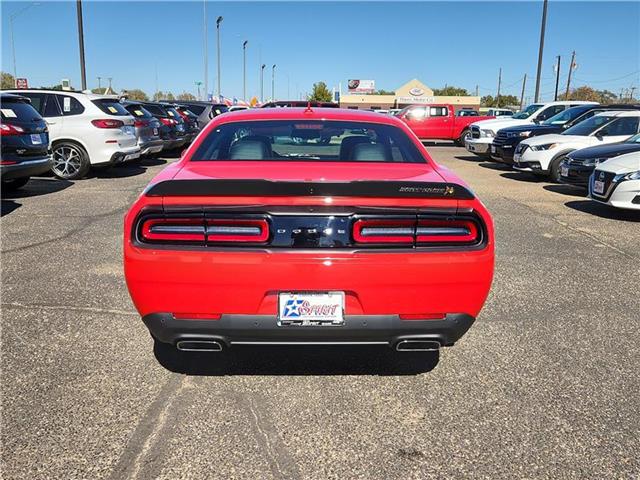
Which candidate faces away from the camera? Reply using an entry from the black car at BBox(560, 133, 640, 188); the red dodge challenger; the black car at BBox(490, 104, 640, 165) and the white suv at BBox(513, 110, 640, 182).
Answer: the red dodge challenger

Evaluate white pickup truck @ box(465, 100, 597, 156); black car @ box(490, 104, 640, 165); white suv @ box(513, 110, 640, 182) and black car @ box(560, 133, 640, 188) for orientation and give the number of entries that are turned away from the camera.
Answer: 0

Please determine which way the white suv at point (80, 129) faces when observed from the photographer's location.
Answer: facing away from the viewer and to the left of the viewer

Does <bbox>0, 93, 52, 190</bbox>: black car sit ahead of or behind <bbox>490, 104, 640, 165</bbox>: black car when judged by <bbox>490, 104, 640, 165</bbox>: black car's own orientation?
ahead

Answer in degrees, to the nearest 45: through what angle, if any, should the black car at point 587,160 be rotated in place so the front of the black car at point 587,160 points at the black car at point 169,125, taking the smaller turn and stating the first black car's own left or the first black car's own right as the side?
approximately 45° to the first black car's own right

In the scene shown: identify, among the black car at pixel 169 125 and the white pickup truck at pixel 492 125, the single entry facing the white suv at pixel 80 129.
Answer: the white pickup truck at pixel 492 125

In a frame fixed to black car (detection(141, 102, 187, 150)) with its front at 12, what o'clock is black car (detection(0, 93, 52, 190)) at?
black car (detection(0, 93, 52, 190)) is roughly at 8 o'clock from black car (detection(141, 102, 187, 150)).

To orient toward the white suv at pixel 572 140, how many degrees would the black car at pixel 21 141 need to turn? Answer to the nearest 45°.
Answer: approximately 135° to its right

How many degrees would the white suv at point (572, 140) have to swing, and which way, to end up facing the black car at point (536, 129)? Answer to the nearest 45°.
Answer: approximately 135° to its right

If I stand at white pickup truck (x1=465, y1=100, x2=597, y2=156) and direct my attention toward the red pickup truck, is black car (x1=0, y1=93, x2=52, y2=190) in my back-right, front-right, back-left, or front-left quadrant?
back-left

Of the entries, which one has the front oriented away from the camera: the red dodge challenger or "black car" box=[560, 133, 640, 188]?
the red dodge challenger

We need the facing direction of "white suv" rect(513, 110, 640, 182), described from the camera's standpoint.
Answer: facing the viewer and to the left of the viewer

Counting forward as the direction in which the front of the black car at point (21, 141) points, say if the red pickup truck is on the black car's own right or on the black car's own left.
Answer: on the black car's own right

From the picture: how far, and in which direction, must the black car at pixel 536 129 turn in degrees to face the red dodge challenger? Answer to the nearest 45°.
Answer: approximately 45° to its left

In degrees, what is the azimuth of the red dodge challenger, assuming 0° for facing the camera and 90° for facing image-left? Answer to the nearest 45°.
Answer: approximately 180°

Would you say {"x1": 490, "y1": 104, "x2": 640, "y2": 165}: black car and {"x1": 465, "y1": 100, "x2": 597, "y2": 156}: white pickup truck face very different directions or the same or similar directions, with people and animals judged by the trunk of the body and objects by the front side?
same or similar directions

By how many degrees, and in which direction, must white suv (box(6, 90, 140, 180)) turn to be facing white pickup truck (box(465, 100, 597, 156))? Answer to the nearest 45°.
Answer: approximately 135° to its right

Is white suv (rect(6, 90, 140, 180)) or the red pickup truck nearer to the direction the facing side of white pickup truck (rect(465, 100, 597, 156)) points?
the white suv

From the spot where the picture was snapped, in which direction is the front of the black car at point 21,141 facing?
facing away from the viewer and to the left of the viewer
